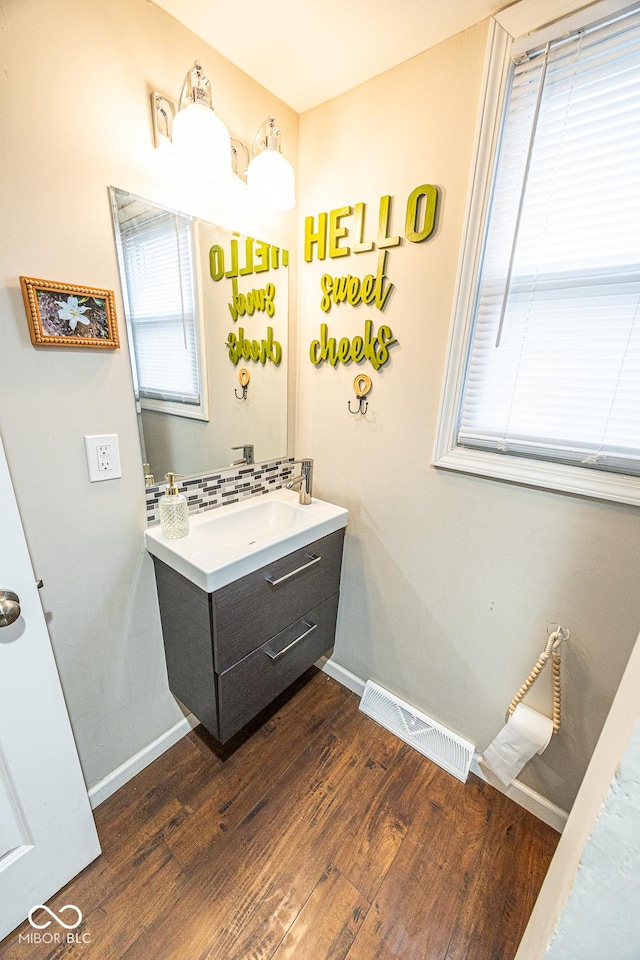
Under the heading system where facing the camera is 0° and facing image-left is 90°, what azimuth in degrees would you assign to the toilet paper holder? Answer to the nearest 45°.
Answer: approximately 45°

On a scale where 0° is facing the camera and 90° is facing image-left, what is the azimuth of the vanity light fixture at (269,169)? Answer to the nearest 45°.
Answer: approximately 315°

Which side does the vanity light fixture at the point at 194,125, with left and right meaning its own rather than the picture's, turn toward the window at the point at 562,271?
front

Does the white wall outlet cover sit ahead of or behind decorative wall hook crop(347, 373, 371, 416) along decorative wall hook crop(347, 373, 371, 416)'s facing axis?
ahead

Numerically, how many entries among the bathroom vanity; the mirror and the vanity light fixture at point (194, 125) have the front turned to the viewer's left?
0

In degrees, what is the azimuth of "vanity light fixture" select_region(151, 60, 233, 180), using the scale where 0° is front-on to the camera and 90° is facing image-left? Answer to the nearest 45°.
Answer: approximately 315°

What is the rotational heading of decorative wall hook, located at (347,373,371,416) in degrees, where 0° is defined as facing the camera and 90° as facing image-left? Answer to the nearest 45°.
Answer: approximately 45°

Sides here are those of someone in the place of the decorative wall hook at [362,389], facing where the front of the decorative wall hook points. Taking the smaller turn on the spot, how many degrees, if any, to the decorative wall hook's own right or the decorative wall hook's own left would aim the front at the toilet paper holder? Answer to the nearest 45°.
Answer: approximately 90° to the decorative wall hook's own left

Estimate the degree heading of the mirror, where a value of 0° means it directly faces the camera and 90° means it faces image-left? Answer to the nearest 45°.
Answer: approximately 315°

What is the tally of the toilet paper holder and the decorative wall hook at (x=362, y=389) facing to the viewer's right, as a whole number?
0
